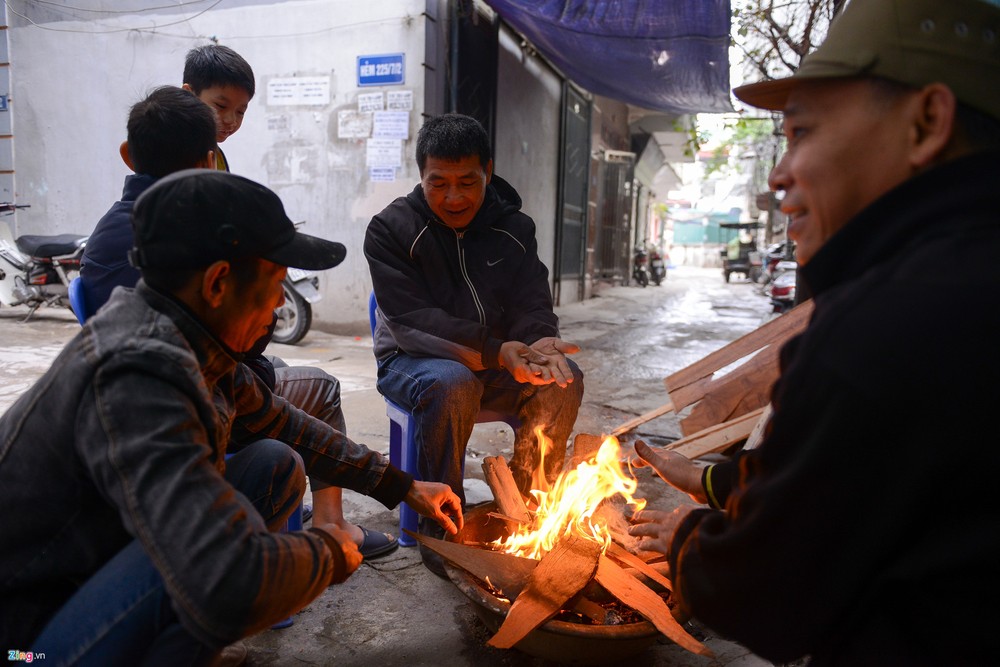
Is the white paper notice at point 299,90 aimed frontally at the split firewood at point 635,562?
yes

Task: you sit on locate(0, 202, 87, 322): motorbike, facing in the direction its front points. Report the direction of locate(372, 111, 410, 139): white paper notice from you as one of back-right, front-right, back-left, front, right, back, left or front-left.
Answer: back-left

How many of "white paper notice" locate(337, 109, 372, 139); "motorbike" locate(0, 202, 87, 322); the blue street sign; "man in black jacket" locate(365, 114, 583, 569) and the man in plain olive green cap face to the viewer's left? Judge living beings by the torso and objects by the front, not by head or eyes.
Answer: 2

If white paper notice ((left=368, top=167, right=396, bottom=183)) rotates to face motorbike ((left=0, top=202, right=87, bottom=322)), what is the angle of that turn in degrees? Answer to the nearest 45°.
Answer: approximately 90° to its right

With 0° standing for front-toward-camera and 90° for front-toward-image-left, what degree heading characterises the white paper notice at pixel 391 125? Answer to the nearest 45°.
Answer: approximately 0°

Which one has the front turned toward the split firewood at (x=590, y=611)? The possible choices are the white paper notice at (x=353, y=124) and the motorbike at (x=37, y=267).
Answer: the white paper notice

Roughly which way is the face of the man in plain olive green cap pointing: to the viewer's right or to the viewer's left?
to the viewer's left

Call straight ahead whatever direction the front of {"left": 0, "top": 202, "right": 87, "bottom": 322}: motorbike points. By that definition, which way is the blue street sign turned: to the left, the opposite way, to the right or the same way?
to the left

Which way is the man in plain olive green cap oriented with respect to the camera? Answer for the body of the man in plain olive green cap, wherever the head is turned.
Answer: to the viewer's left

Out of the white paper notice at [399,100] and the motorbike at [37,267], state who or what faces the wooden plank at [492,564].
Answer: the white paper notice
